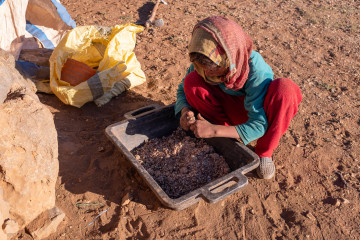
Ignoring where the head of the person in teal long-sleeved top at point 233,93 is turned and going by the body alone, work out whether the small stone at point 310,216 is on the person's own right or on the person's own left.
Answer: on the person's own left

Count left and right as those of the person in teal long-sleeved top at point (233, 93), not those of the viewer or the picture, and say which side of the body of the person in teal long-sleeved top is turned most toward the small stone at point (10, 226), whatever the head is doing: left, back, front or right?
front

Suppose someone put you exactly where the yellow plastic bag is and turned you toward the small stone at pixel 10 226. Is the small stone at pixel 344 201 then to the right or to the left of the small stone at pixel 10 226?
left

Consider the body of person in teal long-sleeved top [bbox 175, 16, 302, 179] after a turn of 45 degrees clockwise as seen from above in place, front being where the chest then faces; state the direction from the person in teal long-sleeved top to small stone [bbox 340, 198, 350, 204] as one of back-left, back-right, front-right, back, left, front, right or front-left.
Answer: back

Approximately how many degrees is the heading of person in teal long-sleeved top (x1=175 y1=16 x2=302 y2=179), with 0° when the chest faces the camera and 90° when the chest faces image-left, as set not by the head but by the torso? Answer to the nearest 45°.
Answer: approximately 45°

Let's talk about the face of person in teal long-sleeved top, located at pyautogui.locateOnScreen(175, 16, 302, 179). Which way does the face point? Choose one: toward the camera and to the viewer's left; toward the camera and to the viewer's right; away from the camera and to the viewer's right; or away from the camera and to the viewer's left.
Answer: toward the camera and to the viewer's left

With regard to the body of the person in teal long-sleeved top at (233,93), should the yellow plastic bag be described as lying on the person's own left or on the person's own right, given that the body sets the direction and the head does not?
on the person's own right
